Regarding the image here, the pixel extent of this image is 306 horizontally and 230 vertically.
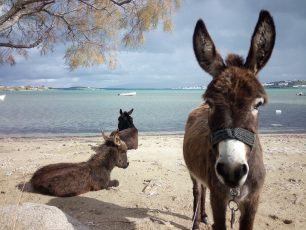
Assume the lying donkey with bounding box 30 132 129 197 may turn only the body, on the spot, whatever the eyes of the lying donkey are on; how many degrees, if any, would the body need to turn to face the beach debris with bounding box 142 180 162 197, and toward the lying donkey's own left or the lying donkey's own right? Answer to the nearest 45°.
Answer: approximately 45° to the lying donkey's own right

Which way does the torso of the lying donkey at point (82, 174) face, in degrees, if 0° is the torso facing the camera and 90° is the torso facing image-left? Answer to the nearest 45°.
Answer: approximately 225°

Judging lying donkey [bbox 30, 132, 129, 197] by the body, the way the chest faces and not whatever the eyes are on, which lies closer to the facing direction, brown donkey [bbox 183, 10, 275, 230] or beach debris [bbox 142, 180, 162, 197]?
the beach debris

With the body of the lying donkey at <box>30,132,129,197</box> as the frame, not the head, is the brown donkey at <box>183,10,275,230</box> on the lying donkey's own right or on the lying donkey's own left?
on the lying donkey's own right
